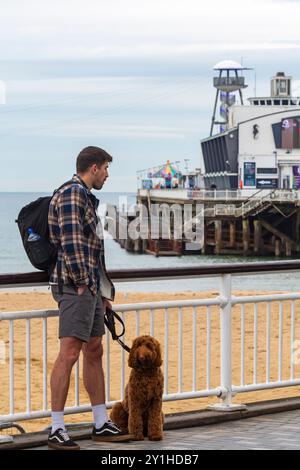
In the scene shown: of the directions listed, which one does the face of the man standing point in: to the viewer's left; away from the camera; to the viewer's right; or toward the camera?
to the viewer's right

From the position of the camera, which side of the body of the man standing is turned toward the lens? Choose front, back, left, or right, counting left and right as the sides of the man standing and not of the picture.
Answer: right
